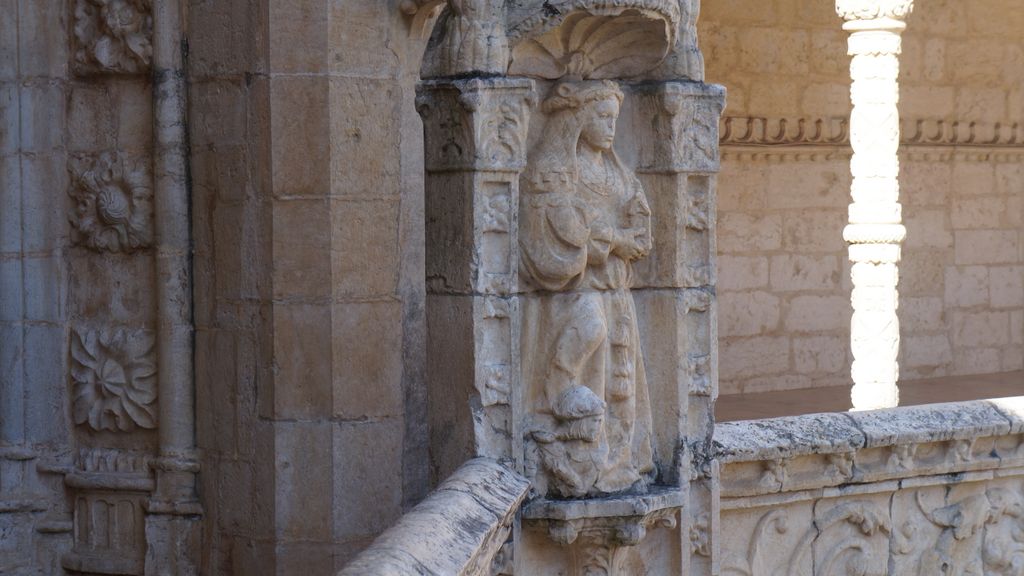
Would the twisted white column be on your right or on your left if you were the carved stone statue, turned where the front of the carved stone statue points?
on your left

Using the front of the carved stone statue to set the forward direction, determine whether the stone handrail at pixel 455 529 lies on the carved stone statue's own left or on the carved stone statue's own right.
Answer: on the carved stone statue's own right

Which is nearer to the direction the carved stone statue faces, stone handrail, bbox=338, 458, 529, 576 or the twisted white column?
the stone handrail

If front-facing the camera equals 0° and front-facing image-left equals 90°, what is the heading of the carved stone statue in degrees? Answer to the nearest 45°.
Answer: approximately 315°
